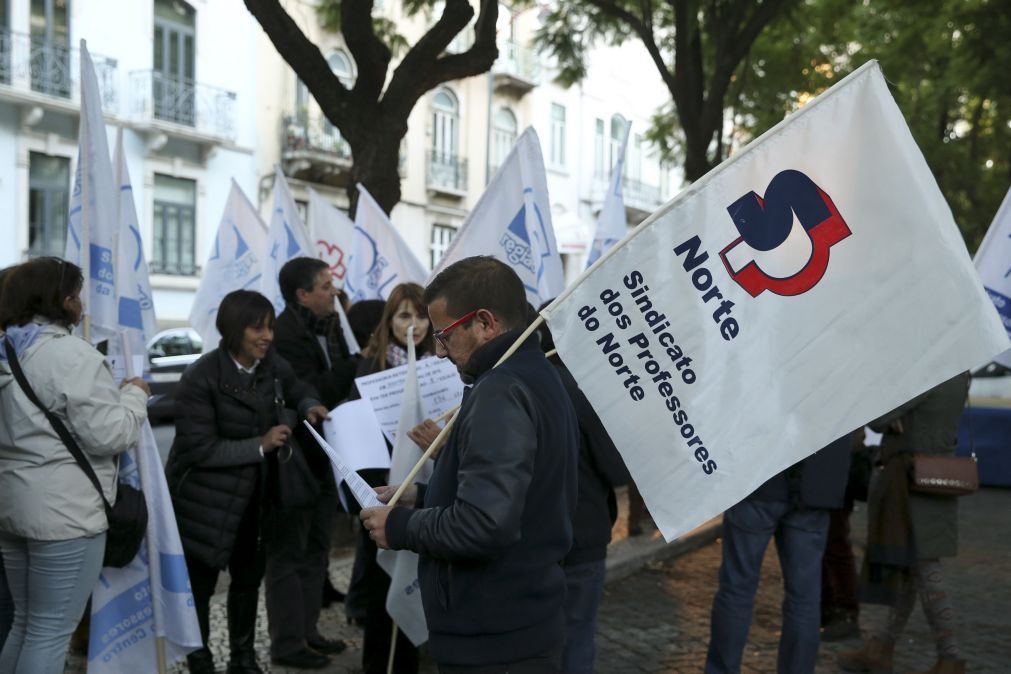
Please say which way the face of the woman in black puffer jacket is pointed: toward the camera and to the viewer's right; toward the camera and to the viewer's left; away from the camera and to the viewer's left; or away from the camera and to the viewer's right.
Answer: toward the camera and to the viewer's right

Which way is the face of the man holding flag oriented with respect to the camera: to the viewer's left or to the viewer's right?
to the viewer's left

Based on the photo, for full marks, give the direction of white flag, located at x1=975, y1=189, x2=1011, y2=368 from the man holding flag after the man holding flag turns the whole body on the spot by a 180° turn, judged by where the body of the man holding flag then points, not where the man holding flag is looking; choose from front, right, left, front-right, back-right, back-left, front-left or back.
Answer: front-left

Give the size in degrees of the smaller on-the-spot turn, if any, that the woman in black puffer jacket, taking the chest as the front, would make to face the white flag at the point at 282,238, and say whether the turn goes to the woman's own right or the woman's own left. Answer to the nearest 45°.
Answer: approximately 135° to the woman's own left

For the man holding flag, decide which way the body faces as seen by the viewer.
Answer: to the viewer's left

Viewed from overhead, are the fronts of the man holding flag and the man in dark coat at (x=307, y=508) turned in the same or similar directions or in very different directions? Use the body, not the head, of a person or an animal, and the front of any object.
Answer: very different directions

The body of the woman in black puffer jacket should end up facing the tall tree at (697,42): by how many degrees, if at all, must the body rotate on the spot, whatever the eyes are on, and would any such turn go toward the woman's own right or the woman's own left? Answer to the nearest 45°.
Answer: approximately 90° to the woman's own left

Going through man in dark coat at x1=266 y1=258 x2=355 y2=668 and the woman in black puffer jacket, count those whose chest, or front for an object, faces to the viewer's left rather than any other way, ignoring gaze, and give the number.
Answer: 0

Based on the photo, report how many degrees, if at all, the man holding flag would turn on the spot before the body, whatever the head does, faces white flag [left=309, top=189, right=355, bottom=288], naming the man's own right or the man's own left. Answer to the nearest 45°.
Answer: approximately 90° to the man's own right

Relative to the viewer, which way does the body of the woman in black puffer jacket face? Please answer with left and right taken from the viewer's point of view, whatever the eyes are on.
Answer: facing the viewer and to the right of the viewer

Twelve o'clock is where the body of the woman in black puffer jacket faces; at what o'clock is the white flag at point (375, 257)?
The white flag is roughly at 8 o'clock from the woman in black puffer jacket.
